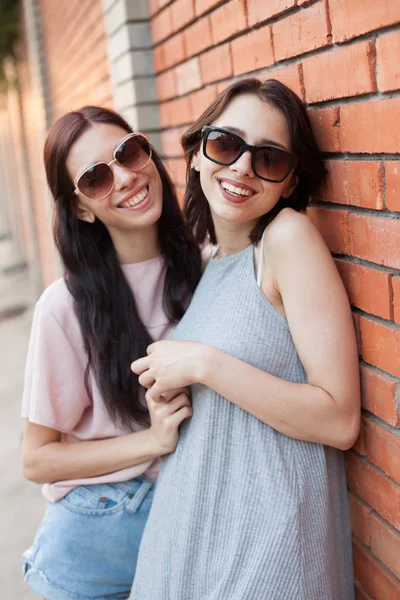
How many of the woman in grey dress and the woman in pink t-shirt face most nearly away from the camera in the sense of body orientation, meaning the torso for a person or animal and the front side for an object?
0

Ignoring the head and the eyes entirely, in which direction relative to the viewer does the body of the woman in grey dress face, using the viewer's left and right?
facing the viewer and to the left of the viewer

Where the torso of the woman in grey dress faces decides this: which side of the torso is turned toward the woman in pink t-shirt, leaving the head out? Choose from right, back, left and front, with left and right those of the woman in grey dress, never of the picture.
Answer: right

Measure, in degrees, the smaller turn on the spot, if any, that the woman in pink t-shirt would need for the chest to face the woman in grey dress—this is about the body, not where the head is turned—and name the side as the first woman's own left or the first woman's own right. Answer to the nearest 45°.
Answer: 0° — they already face them

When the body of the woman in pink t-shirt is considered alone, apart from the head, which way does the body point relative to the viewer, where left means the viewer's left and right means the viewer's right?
facing the viewer and to the right of the viewer
